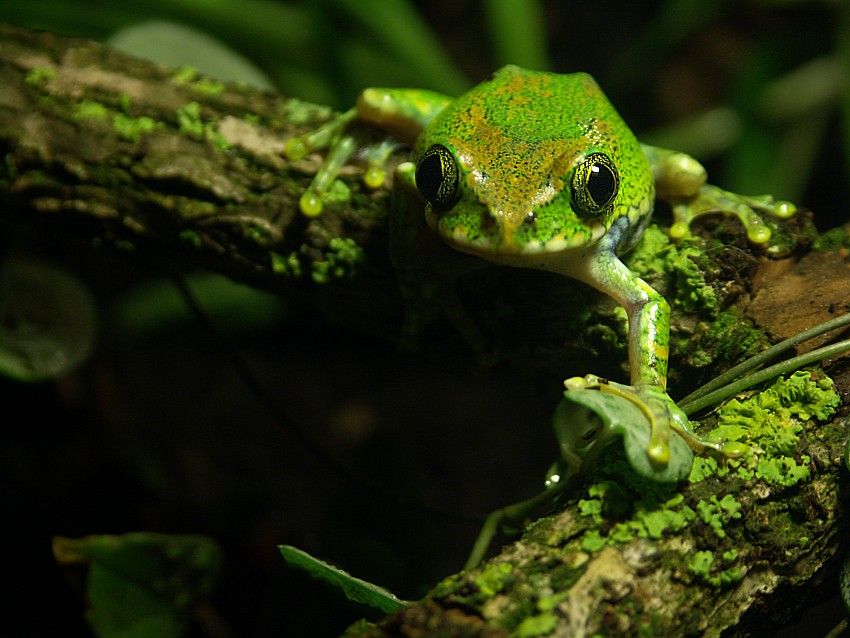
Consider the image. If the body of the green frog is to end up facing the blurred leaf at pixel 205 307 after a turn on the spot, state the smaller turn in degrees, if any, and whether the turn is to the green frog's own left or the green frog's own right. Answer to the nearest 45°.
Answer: approximately 135° to the green frog's own right

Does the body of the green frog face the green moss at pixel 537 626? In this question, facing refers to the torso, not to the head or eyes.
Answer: yes

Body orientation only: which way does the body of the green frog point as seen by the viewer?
toward the camera

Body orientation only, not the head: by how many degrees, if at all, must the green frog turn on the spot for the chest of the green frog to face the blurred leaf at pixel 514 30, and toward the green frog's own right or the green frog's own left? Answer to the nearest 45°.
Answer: approximately 180°

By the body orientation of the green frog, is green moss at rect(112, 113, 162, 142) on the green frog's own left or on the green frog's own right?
on the green frog's own right

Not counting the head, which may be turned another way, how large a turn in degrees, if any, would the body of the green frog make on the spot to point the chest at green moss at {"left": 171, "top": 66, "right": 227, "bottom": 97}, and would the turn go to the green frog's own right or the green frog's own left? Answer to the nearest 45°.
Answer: approximately 135° to the green frog's own right
